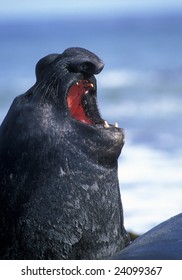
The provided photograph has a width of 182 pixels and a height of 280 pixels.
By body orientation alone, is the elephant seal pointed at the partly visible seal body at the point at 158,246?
yes

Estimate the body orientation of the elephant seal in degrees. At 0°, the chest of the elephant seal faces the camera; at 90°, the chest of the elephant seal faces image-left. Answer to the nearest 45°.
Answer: approximately 270°
